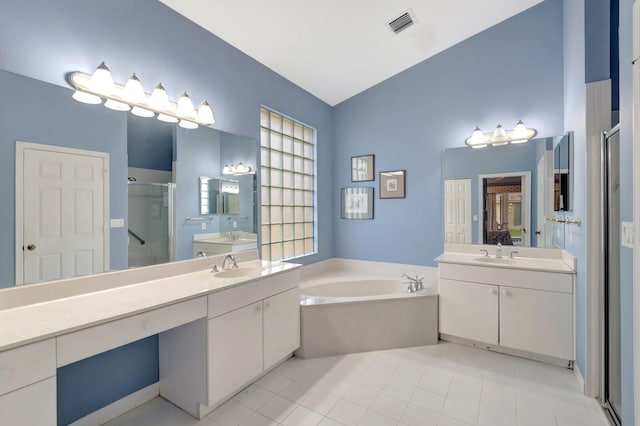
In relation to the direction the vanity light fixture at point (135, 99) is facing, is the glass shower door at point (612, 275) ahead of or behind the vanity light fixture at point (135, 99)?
ahead

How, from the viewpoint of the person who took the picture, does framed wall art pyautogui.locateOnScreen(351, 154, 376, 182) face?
facing the viewer and to the left of the viewer

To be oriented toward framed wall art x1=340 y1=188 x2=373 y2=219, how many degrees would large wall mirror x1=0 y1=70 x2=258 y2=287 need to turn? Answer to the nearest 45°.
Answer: approximately 45° to its left

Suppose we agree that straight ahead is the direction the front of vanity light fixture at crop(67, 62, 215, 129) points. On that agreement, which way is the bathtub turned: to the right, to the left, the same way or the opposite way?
to the right

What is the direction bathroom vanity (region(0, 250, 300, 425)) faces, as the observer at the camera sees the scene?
facing the viewer and to the right of the viewer

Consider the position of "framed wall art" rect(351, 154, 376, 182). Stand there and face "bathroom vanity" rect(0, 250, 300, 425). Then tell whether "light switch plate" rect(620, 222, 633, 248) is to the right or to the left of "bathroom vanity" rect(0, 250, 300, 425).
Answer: left

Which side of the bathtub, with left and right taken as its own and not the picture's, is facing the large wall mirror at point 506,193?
left

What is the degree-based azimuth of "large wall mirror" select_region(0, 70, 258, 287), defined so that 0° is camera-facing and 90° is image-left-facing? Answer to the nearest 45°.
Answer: approximately 315°

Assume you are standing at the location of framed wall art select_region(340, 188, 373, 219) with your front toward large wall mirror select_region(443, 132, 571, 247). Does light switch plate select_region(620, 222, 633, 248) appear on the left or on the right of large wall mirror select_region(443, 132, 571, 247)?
right

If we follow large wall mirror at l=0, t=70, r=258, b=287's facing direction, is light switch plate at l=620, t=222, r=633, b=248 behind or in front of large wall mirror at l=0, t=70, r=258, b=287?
in front

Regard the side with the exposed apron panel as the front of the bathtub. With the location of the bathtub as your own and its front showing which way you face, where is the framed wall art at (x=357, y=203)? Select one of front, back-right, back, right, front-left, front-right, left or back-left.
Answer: back
